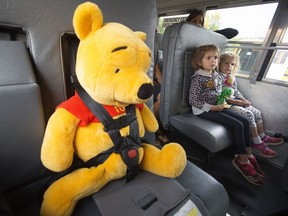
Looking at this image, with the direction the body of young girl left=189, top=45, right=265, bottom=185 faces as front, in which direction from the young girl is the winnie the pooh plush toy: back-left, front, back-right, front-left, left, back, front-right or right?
front-right

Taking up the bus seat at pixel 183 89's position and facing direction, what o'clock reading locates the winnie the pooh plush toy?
The winnie the pooh plush toy is roughly at 2 o'clock from the bus seat.

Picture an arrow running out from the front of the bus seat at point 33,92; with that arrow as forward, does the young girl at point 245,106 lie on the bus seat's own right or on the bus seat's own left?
on the bus seat's own left

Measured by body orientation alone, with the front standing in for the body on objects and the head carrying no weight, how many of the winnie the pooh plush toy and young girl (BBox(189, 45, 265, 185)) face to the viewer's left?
0

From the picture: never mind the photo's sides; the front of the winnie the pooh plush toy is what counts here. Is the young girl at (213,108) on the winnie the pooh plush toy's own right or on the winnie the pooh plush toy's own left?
on the winnie the pooh plush toy's own left

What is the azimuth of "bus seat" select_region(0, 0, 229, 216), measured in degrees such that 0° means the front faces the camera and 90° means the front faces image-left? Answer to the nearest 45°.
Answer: approximately 315°

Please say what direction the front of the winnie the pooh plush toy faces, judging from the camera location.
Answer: facing the viewer and to the right of the viewer

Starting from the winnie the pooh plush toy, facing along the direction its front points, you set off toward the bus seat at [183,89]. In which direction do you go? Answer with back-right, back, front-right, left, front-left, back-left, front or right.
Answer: left

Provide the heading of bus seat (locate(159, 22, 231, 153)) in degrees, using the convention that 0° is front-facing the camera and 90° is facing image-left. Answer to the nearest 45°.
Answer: approximately 315°

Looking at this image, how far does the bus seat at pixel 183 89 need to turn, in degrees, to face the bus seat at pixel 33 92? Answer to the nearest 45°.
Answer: approximately 90° to its right

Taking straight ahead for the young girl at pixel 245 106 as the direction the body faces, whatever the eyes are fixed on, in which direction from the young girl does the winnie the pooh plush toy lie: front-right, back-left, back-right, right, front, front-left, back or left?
front-right
